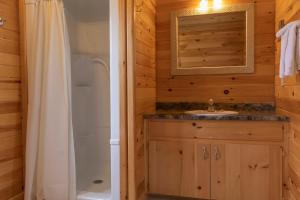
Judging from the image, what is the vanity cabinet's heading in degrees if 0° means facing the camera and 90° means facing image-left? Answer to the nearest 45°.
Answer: approximately 0°

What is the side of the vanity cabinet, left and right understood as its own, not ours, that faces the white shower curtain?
right
